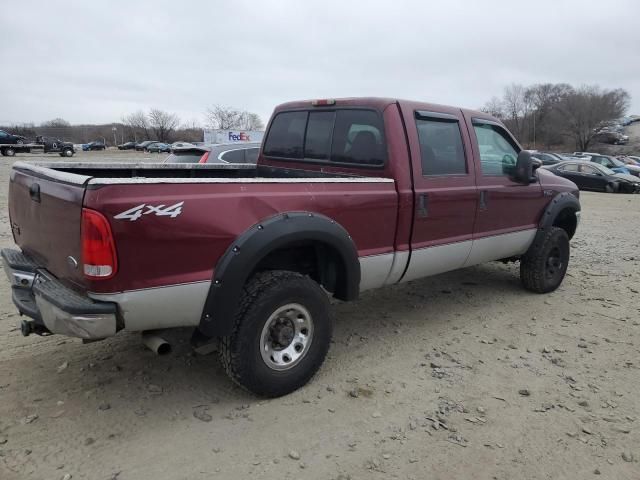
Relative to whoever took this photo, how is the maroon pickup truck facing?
facing away from the viewer and to the right of the viewer

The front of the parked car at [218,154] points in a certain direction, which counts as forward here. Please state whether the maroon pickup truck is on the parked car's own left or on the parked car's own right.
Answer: on the parked car's own right

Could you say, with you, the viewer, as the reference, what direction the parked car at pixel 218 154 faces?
facing away from the viewer and to the right of the viewer

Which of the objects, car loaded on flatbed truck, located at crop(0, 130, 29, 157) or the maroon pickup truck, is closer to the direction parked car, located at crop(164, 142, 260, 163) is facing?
the car loaded on flatbed truck

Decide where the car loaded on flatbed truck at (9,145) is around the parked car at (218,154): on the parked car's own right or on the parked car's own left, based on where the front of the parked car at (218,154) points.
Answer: on the parked car's own left

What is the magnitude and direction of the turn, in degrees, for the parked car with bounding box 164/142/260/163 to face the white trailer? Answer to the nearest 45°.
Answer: approximately 45° to its left

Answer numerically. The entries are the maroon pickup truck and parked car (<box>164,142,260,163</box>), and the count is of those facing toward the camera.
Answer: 0

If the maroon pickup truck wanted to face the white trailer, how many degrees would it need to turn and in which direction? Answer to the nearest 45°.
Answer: approximately 45° to its left
